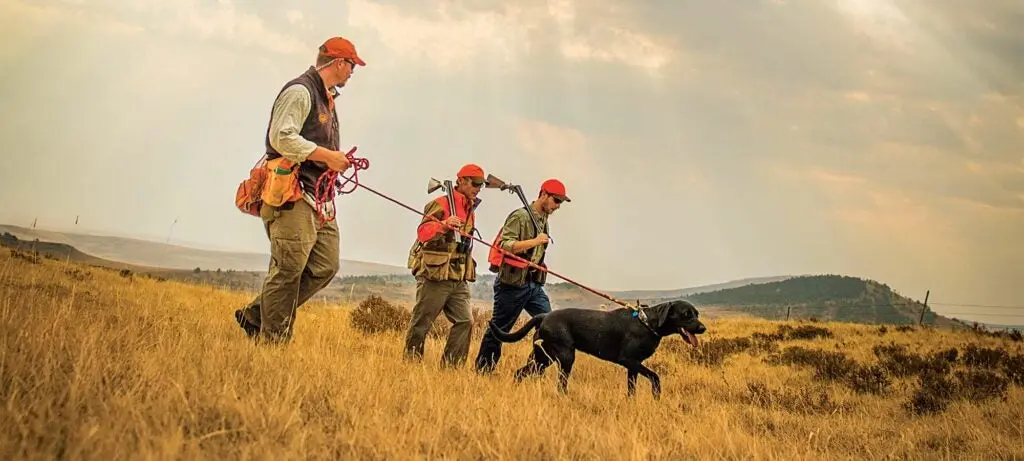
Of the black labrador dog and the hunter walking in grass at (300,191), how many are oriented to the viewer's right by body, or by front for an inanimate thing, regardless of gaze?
2

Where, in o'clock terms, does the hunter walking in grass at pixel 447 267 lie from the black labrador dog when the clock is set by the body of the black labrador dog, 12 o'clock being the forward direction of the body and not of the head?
The hunter walking in grass is roughly at 8 o'clock from the black labrador dog.

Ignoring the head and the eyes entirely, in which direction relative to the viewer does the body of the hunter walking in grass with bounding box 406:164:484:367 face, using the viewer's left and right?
facing the viewer and to the right of the viewer

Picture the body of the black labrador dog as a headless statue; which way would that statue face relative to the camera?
to the viewer's right

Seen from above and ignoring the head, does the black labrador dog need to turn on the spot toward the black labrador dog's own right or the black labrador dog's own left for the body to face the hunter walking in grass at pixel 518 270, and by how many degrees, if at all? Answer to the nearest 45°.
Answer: approximately 135° to the black labrador dog's own left

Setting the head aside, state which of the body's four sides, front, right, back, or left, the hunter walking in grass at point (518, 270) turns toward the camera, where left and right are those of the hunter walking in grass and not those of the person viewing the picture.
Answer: right

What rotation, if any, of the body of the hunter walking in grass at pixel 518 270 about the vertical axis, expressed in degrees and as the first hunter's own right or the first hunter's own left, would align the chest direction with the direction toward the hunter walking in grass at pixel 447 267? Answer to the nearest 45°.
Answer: approximately 135° to the first hunter's own right

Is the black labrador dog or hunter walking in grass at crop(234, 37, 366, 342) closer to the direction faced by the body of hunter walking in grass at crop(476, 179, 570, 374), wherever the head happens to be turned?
the black labrador dog

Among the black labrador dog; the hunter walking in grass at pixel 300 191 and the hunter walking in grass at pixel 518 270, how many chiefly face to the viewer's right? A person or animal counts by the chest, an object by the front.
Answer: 3

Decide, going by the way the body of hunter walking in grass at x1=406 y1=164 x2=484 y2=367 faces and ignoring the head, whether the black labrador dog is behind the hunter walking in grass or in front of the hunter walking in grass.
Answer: in front

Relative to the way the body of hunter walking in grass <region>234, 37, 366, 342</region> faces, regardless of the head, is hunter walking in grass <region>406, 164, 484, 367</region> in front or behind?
in front

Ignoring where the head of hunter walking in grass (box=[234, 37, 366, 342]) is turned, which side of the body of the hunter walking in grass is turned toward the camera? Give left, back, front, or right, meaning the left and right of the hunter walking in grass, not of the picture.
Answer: right
